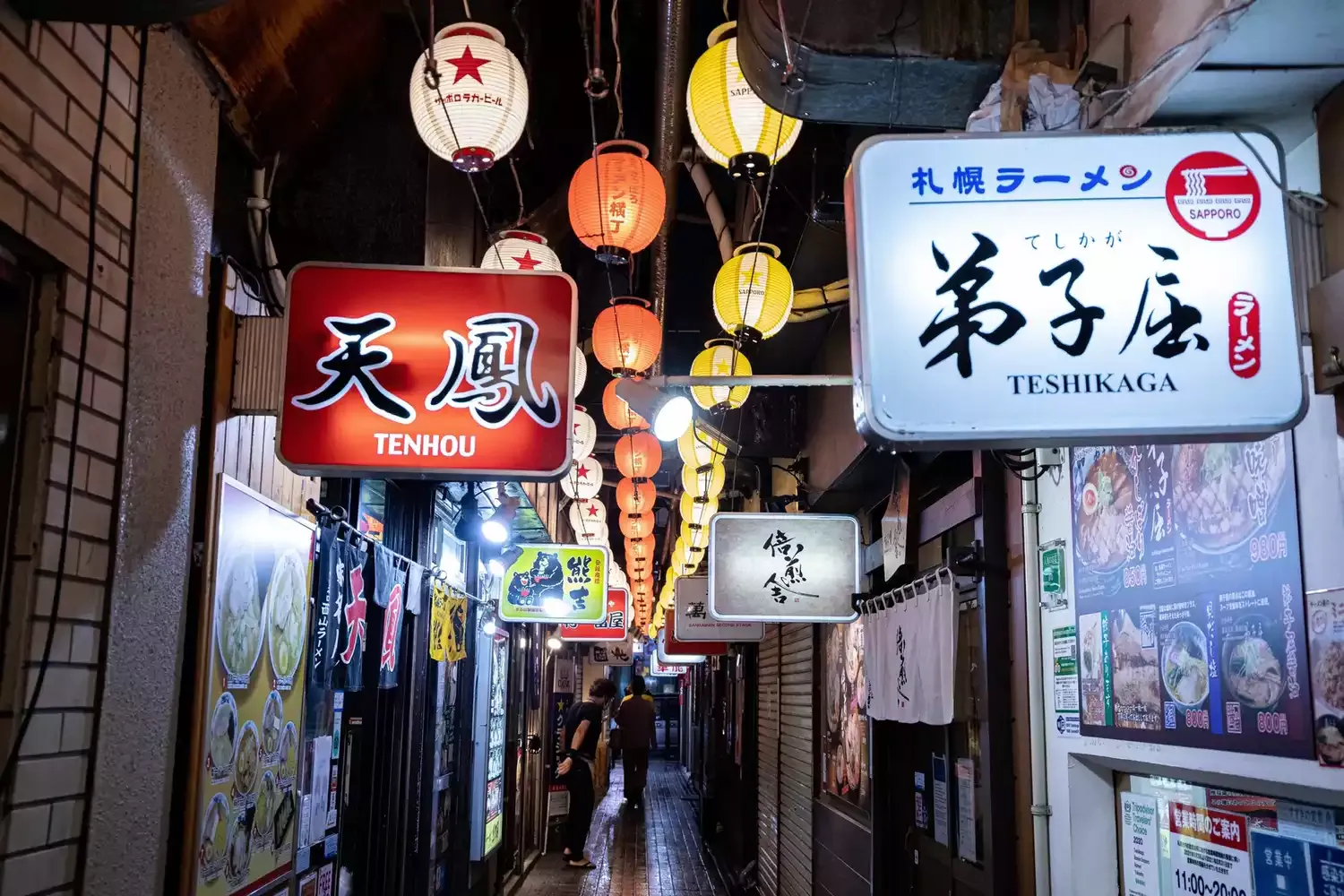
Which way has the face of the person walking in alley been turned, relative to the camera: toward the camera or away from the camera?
away from the camera

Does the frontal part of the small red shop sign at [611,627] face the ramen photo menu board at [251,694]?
yes

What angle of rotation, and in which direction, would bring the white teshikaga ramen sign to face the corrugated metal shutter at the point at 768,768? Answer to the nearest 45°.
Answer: approximately 180°

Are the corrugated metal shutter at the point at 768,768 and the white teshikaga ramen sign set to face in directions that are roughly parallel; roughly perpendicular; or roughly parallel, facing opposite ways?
roughly perpendicular

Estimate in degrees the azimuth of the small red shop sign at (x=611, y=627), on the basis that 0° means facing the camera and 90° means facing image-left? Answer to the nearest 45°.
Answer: approximately 0°

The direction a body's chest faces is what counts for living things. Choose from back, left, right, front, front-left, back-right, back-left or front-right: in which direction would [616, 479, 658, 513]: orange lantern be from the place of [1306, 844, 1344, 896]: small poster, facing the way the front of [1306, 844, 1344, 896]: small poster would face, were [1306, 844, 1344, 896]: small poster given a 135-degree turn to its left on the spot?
back-left

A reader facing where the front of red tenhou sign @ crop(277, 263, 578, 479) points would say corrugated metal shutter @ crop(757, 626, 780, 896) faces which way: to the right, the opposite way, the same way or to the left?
to the right

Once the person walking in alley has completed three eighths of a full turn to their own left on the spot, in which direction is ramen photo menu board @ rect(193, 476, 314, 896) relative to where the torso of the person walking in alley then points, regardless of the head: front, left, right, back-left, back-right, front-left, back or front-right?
front-left

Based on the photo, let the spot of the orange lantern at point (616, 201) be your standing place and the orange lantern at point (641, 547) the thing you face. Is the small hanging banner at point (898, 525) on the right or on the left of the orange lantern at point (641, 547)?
right

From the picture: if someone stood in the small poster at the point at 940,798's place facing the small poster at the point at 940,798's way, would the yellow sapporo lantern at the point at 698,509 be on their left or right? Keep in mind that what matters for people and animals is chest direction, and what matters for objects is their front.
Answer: on their right

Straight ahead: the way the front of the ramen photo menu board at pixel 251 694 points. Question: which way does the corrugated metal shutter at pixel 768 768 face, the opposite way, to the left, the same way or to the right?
the opposite way
